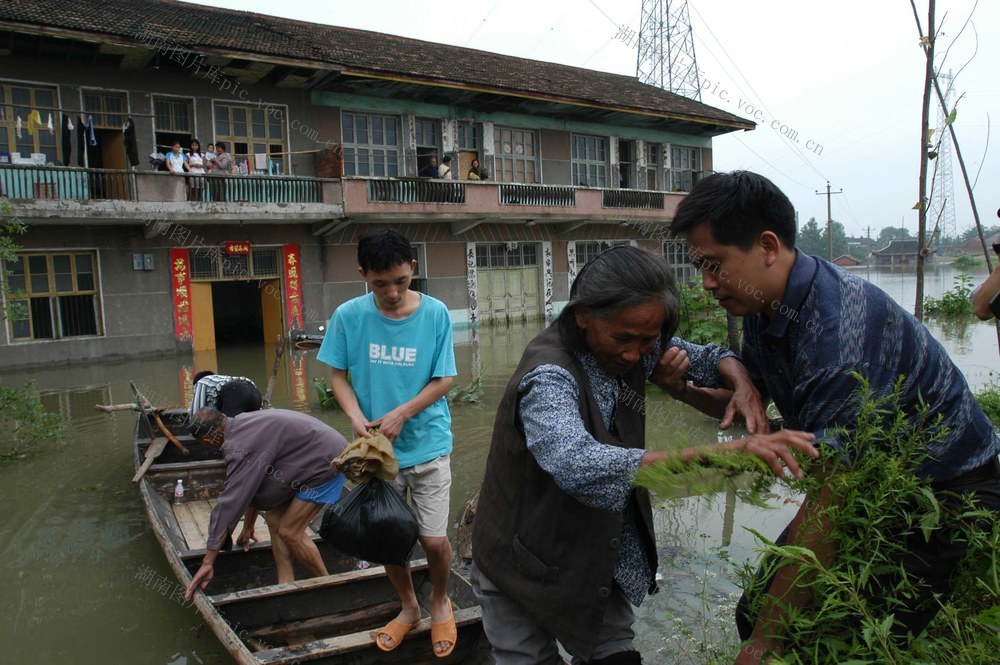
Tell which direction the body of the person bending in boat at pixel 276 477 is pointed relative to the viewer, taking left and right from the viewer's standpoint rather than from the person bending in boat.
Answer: facing to the left of the viewer

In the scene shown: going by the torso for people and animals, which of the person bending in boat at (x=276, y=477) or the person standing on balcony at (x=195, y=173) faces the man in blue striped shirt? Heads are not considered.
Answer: the person standing on balcony

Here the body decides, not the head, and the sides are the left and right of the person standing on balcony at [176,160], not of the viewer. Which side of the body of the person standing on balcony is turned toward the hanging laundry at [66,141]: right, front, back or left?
right

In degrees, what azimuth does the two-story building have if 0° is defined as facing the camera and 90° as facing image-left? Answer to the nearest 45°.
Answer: approximately 315°

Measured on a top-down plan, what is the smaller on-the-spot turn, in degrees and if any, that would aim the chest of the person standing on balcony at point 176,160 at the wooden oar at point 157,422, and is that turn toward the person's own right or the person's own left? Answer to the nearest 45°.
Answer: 0° — they already face it

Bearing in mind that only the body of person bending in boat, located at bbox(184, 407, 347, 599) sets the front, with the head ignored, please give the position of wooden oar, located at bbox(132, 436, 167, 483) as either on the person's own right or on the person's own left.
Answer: on the person's own right

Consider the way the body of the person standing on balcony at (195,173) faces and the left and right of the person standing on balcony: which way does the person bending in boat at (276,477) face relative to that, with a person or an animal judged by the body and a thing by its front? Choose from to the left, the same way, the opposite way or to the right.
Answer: to the right

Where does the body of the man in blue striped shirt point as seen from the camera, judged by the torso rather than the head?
to the viewer's left

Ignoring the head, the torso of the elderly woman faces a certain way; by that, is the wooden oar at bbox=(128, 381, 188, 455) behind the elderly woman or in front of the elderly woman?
behind

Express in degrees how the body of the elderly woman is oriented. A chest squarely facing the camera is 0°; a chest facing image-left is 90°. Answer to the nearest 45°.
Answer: approximately 315°

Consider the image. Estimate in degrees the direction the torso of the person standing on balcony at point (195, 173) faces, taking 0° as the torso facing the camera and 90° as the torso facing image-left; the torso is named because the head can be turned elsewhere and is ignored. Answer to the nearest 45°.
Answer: approximately 0°

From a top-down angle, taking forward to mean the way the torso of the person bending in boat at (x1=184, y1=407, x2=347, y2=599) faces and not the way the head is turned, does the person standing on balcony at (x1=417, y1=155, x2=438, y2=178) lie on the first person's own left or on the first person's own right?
on the first person's own right
